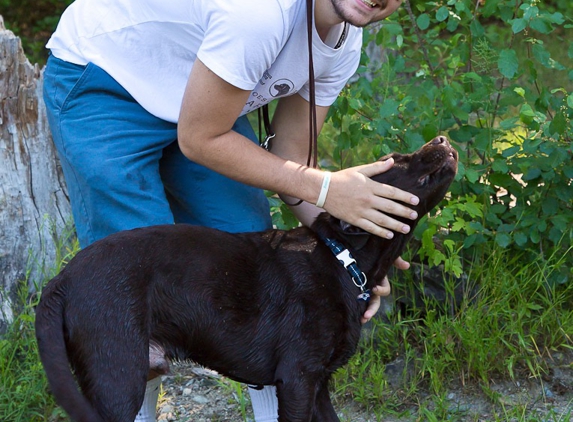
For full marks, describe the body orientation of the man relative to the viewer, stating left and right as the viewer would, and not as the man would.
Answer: facing the viewer and to the right of the viewer

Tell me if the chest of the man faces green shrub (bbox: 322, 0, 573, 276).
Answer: no

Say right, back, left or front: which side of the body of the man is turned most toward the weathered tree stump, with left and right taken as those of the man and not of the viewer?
back

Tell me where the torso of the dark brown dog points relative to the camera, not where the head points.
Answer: to the viewer's right

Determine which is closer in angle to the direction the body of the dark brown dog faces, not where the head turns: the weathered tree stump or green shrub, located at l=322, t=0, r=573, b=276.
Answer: the green shrub

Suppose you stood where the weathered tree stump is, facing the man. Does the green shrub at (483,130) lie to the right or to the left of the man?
left

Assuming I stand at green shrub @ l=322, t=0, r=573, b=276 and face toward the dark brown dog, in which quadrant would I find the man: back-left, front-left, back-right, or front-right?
front-right

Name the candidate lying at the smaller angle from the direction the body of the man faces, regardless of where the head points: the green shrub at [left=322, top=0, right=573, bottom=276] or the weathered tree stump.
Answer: the green shrub

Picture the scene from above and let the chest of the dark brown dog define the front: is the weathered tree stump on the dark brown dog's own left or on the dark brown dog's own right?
on the dark brown dog's own left

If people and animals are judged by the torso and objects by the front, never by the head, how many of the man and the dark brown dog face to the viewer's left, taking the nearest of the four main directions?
0
